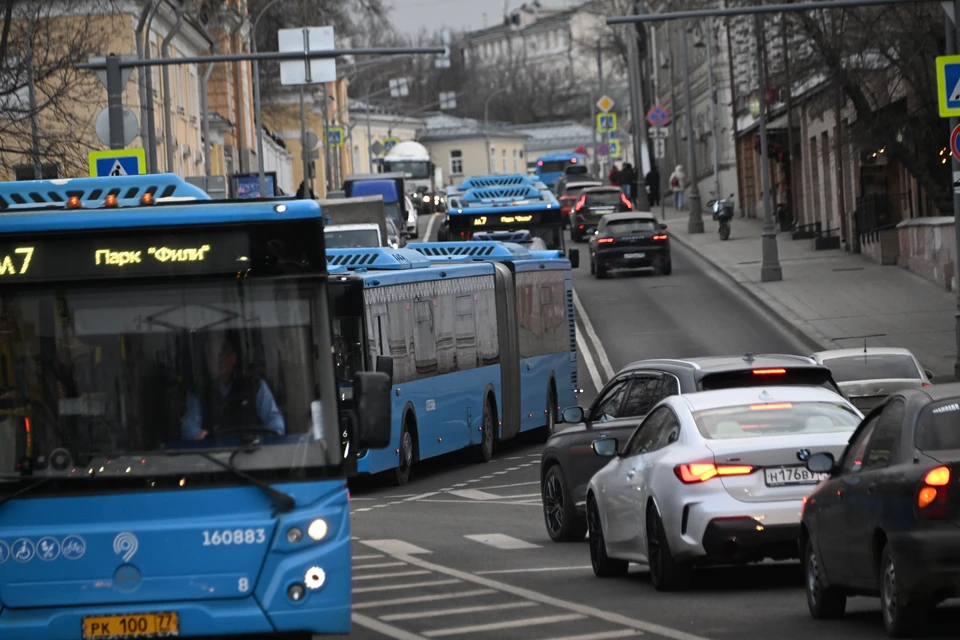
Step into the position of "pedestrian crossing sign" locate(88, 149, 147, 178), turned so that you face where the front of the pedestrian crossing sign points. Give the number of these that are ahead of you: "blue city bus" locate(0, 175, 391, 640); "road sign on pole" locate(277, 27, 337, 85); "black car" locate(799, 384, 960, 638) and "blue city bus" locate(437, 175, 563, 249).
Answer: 2

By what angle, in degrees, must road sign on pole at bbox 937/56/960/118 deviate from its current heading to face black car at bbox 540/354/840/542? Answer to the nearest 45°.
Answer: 0° — it already faces it

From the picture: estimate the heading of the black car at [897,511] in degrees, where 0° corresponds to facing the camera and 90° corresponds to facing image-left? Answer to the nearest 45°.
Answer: approximately 135°

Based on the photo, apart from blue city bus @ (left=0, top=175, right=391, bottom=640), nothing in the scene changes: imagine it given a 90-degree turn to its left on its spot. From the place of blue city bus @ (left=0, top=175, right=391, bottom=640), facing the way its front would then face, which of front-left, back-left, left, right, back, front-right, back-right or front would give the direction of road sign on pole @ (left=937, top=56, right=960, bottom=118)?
front-left

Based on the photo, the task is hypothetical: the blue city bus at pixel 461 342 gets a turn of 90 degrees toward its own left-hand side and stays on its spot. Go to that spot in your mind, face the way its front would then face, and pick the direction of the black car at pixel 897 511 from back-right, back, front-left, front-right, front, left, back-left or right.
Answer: front-right

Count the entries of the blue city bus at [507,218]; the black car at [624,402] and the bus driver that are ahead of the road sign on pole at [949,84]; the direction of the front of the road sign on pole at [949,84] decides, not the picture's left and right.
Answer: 2

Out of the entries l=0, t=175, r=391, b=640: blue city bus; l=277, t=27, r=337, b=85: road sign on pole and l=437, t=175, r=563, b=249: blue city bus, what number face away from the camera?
1

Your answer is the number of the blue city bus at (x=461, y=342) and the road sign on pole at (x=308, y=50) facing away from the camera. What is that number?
1

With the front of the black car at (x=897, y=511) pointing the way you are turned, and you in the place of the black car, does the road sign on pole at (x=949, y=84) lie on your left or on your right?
on your right

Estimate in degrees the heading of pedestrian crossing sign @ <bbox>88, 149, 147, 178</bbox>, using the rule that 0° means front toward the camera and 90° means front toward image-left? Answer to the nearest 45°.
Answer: approximately 0°

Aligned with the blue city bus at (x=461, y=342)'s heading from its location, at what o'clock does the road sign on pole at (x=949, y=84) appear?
The road sign on pole is roughly at 8 o'clock from the blue city bus.

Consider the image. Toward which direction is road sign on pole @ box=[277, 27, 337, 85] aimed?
away from the camera
